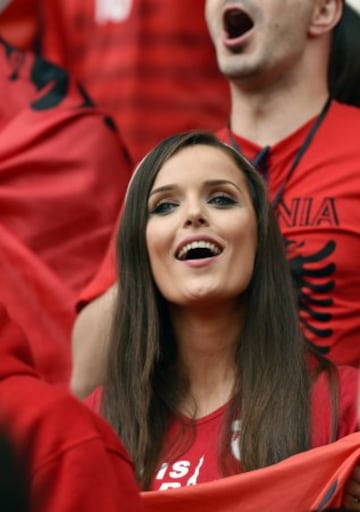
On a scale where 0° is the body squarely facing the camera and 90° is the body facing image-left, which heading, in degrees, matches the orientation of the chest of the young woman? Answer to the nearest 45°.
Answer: approximately 45°
